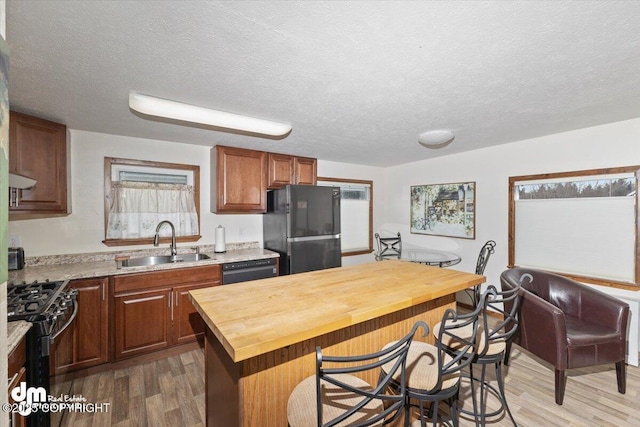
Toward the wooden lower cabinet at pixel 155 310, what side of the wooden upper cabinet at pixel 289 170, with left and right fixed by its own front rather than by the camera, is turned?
right

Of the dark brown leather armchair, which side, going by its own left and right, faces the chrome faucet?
right

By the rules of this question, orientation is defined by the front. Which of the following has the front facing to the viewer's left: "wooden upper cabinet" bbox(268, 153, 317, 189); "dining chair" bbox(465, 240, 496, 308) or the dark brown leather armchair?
the dining chair

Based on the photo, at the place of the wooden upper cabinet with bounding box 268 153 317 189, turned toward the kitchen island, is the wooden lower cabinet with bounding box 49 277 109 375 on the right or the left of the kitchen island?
right

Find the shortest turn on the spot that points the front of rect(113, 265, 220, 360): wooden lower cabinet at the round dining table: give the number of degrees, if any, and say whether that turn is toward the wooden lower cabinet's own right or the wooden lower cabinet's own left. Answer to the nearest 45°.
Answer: approximately 45° to the wooden lower cabinet's own left

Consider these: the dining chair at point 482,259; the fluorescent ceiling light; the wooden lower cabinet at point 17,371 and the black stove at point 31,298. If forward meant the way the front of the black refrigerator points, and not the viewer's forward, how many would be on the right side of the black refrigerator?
3

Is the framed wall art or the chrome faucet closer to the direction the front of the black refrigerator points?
the framed wall art

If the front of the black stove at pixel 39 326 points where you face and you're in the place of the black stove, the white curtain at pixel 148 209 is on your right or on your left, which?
on your left

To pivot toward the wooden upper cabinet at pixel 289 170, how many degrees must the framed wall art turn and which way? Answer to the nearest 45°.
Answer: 0° — it already faces it

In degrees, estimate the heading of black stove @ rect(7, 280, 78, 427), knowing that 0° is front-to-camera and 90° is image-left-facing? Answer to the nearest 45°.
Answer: approximately 270°

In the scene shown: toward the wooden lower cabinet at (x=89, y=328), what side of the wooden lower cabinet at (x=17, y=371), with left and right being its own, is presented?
left
